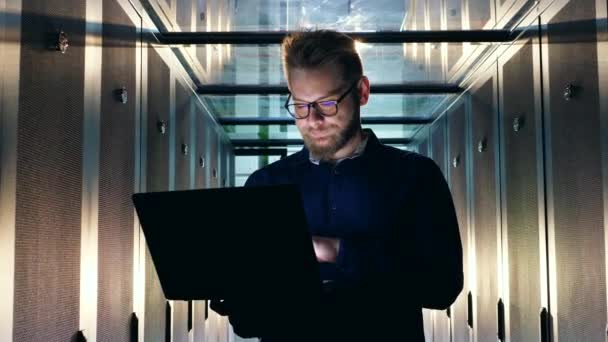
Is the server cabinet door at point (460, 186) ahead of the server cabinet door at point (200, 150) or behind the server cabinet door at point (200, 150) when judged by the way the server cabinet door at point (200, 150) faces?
ahead

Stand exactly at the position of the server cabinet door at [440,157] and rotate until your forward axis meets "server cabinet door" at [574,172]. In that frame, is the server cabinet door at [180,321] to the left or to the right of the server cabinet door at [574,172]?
right

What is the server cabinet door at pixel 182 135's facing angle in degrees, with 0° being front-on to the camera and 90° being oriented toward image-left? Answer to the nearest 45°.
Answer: approximately 270°

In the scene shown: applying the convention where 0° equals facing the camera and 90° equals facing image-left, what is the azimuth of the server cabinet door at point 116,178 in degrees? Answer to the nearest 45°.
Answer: approximately 270°

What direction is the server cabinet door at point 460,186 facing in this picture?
to the viewer's left

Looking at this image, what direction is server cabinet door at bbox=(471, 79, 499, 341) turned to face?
to the viewer's left

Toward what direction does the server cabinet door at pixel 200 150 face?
to the viewer's right

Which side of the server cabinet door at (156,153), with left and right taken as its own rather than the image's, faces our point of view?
right

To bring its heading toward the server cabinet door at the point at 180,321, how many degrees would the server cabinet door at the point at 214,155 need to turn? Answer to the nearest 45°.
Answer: approximately 90° to its right

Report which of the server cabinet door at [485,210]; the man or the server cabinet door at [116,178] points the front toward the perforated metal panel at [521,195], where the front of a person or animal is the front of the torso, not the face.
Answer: the server cabinet door at [116,178]

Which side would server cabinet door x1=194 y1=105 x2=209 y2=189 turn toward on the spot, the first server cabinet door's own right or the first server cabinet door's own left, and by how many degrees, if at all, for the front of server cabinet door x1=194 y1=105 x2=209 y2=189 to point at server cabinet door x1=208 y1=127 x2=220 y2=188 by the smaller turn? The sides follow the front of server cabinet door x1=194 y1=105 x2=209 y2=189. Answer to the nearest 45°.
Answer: approximately 90° to the first server cabinet door's own left

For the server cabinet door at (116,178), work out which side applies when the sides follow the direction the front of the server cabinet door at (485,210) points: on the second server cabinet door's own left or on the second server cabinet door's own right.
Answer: on the second server cabinet door's own left

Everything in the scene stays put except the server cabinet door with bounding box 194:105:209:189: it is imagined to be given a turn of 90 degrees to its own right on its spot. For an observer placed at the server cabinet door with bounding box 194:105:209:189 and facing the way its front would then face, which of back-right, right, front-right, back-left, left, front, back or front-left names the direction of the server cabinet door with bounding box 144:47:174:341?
front

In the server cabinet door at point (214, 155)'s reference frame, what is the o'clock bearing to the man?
The man is roughly at 3 o'clock from the server cabinet door.
